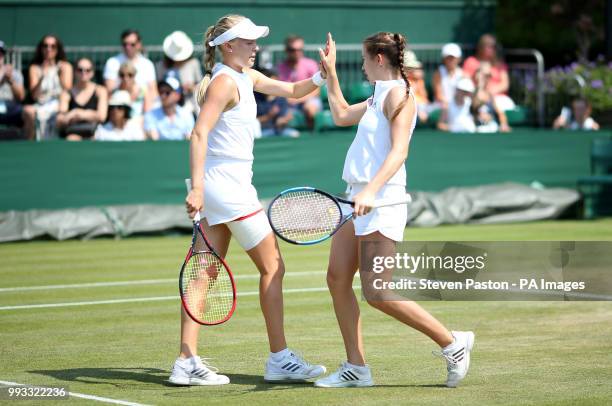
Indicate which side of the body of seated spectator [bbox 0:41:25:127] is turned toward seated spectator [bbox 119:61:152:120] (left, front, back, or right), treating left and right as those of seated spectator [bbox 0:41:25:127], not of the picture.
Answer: left

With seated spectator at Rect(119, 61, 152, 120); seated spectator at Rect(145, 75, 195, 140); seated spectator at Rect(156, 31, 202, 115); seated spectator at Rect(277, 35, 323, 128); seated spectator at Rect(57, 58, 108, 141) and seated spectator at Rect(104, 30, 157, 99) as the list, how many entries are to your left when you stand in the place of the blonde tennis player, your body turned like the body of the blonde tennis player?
6

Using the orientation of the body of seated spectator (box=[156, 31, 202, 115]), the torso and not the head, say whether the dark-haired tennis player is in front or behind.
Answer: in front

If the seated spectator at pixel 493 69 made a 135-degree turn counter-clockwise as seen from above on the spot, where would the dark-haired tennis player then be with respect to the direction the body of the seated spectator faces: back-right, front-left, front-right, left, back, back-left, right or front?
back-right

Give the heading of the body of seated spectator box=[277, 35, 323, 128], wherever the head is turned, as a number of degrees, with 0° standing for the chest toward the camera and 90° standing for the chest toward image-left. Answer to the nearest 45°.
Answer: approximately 0°

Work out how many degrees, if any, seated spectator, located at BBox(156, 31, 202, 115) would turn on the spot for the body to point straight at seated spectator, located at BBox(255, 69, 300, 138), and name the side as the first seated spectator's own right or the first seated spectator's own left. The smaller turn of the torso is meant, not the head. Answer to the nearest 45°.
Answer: approximately 90° to the first seated spectator's own left

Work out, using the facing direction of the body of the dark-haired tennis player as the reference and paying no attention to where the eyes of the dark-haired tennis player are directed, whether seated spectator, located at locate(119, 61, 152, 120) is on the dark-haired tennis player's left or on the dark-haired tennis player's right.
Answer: on the dark-haired tennis player's right

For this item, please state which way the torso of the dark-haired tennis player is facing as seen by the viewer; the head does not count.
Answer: to the viewer's left
